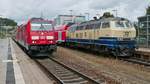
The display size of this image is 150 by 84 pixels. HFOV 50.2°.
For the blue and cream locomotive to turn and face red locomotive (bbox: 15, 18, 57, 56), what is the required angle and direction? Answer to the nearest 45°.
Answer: approximately 135° to its right

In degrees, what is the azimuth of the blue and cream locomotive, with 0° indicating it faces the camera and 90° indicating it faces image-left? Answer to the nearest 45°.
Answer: approximately 315°

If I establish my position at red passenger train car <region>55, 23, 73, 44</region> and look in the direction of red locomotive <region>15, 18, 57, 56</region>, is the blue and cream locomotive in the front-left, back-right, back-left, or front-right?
front-left

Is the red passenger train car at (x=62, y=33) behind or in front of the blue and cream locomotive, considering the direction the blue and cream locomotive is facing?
behind
